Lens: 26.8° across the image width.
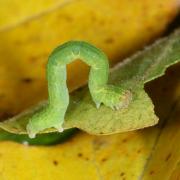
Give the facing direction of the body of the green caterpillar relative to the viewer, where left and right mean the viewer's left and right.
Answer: facing to the right of the viewer
